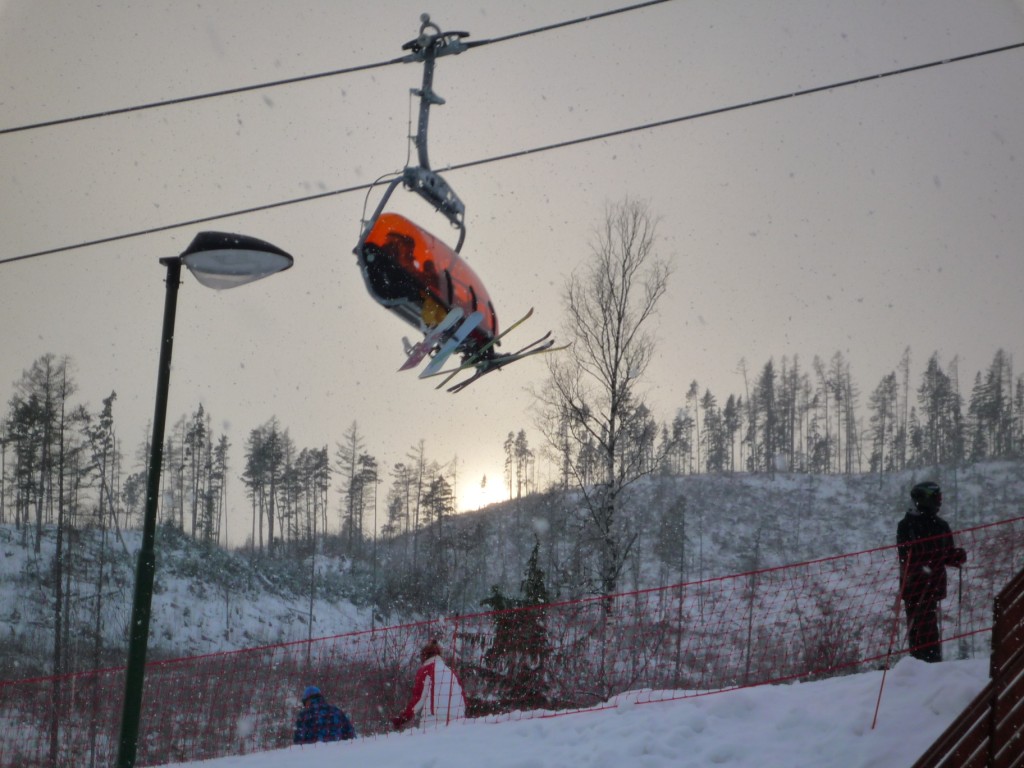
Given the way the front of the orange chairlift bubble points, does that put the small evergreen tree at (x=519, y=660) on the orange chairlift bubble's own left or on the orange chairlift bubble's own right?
on the orange chairlift bubble's own left

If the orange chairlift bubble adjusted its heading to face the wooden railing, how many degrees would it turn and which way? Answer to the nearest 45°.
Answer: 0° — it already faces it

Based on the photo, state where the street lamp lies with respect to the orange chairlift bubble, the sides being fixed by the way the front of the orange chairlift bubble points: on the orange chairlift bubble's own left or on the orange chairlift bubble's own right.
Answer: on the orange chairlift bubble's own right

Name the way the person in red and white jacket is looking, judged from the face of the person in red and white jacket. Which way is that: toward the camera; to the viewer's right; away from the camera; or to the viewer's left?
away from the camera
